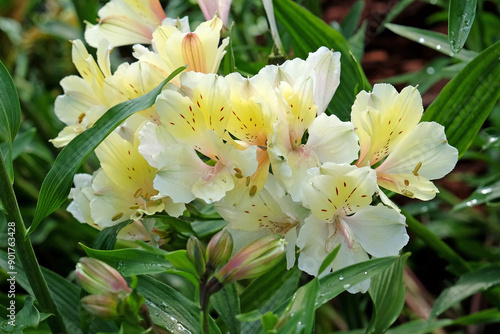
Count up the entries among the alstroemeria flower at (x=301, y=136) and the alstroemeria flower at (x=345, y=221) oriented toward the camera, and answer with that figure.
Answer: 2

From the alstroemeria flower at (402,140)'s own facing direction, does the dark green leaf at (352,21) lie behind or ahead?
behind
